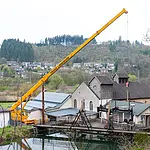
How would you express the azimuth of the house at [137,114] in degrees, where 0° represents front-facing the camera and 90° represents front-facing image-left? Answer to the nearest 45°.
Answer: approximately 0°

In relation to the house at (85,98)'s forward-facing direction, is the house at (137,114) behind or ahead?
ahead

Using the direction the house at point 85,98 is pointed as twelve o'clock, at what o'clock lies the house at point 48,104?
the house at point 48,104 is roughly at 3 o'clock from the house at point 85,98.

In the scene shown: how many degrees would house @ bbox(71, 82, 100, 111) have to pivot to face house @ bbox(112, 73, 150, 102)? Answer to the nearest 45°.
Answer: approximately 90° to its left

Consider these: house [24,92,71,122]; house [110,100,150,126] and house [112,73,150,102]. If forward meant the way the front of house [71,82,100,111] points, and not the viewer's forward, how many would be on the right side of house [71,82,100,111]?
1

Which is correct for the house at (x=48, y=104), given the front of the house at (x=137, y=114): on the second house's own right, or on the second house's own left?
on the second house's own right

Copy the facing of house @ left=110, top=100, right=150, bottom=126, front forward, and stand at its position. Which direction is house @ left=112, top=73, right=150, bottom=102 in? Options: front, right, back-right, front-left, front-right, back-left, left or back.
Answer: back

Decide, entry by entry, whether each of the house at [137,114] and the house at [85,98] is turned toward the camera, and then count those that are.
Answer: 2

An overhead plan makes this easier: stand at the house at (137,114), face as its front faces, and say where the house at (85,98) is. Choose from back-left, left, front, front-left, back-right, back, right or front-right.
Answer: back-right
